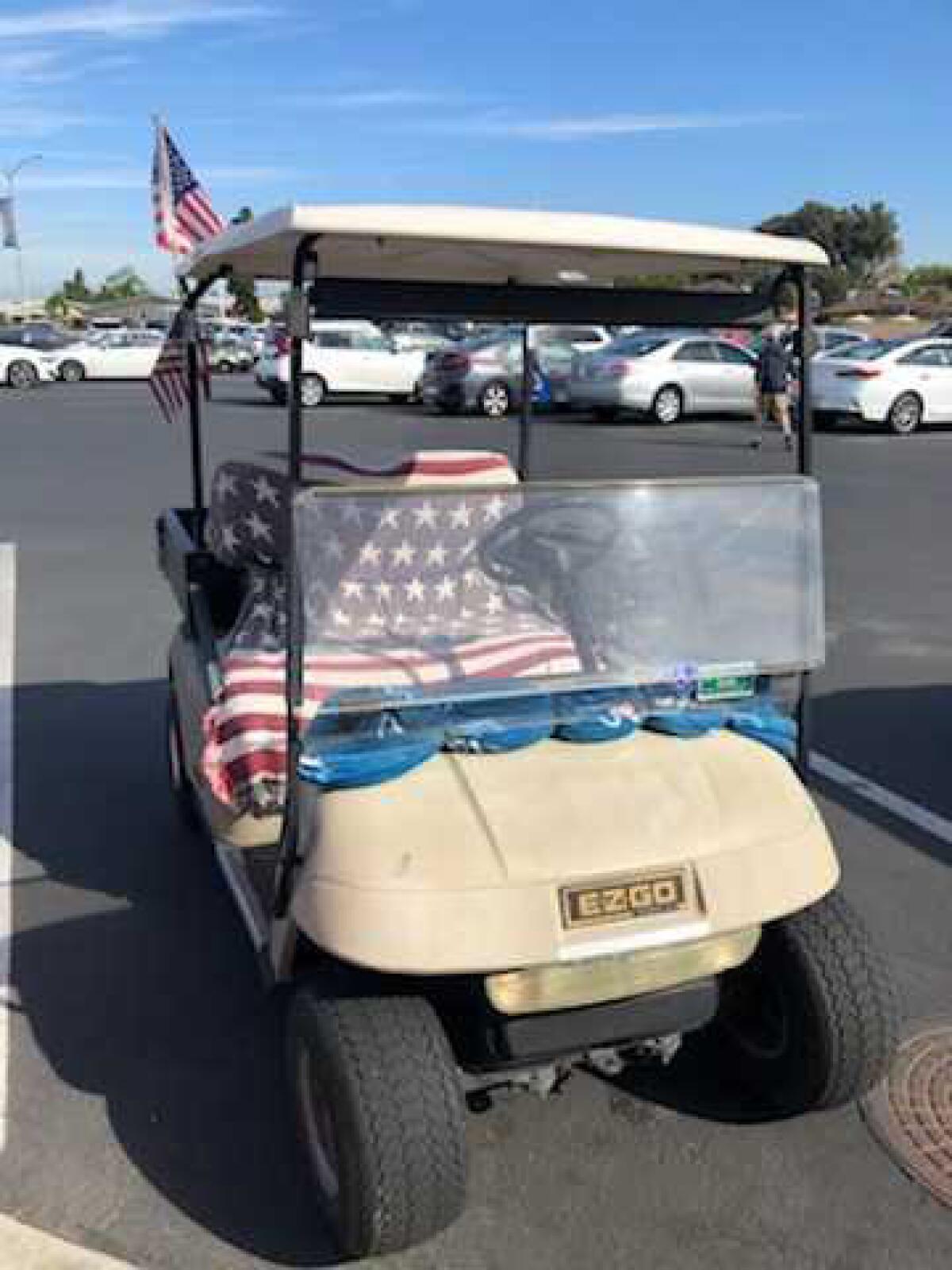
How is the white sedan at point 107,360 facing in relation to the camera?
to the viewer's left

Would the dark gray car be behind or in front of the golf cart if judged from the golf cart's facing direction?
behind

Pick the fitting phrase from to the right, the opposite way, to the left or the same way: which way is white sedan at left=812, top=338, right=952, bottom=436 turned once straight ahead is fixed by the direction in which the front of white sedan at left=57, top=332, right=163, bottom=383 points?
the opposite way

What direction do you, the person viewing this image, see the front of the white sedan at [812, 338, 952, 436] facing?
facing away from the viewer and to the right of the viewer
